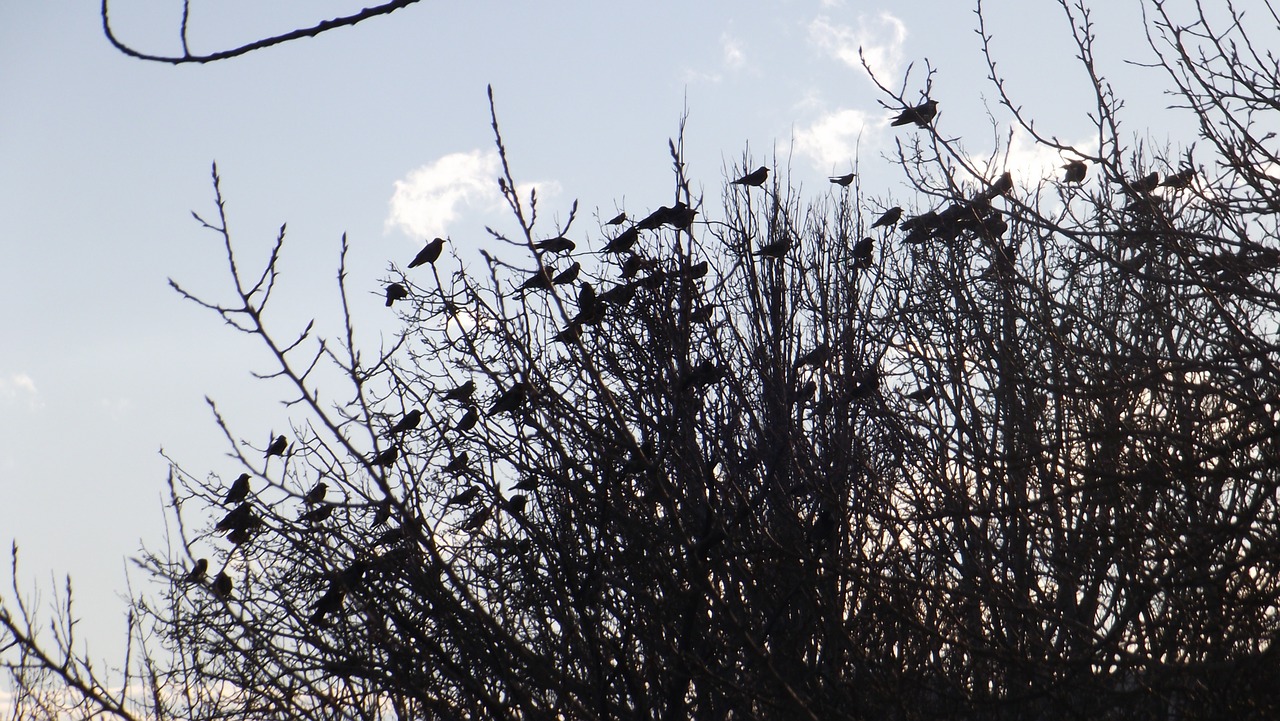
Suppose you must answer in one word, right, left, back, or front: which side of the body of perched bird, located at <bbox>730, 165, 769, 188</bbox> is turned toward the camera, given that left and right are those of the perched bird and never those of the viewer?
right

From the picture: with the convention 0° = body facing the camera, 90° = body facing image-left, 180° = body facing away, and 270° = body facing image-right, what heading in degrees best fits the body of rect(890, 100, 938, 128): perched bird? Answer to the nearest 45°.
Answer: approximately 270°

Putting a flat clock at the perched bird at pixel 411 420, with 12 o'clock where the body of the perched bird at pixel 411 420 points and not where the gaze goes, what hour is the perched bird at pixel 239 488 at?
the perched bird at pixel 239 488 is roughly at 7 o'clock from the perched bird at pixel 411 420.

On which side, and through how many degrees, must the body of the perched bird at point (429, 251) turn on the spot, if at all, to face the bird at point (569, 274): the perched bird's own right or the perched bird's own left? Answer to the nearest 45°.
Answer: approximately 45° to the perched bird's own right

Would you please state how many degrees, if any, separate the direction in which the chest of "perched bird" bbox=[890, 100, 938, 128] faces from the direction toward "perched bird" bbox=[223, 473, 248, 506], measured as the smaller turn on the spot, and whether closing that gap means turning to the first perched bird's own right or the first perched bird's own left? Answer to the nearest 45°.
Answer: approximately 180°

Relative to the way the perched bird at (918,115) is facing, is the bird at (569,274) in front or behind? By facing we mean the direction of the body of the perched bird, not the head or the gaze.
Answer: behind

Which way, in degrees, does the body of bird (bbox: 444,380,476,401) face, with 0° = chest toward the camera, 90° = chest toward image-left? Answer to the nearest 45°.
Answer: approximately 270°

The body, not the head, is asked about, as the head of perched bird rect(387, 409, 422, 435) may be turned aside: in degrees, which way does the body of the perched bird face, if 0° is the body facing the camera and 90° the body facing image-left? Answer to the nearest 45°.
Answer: approximately 270°

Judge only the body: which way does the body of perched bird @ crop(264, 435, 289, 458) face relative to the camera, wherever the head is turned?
to the viewer's right
